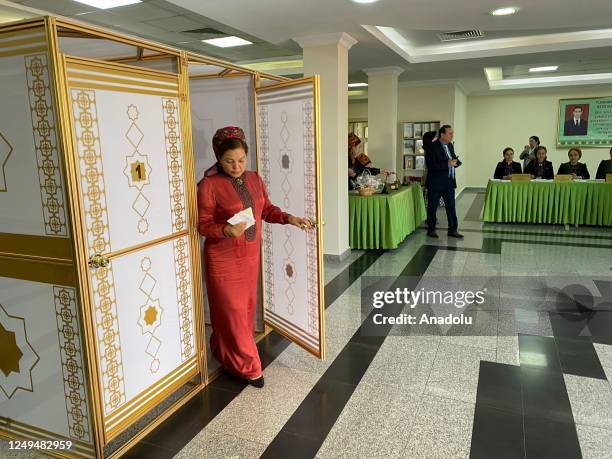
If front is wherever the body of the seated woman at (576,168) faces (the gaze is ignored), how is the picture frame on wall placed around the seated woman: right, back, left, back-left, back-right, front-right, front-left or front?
back

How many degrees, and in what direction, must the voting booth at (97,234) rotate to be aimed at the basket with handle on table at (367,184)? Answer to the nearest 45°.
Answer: approximately 90° to its left

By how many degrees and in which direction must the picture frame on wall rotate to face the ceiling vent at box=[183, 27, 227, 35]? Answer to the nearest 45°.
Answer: approximately 45° to its right

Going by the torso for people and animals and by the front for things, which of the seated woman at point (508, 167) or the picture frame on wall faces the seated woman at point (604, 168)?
the picture frame on wall

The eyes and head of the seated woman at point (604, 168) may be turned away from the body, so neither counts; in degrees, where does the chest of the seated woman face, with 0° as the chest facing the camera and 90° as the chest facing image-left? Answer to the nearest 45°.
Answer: approximately 0°

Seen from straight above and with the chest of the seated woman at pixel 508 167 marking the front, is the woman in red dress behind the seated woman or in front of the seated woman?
in front

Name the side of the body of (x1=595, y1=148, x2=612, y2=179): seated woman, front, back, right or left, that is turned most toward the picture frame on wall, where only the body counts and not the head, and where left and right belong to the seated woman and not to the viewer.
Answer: back
